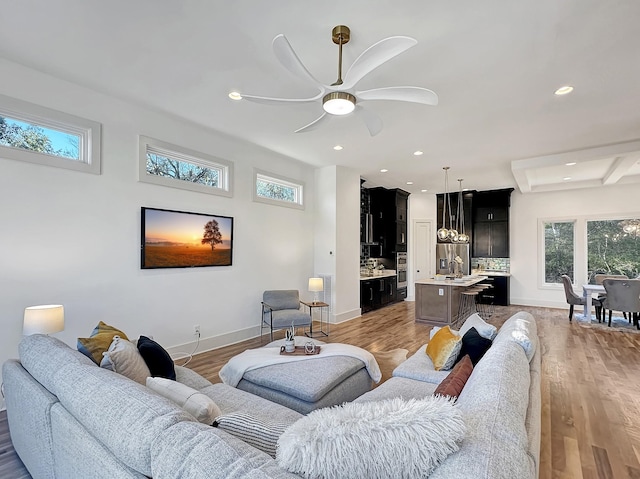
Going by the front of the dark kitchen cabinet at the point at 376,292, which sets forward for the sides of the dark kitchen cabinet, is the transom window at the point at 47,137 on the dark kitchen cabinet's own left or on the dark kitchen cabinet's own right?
on the dark kitchen cabinet's own right

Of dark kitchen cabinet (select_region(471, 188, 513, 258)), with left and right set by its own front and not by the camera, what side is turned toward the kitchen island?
front

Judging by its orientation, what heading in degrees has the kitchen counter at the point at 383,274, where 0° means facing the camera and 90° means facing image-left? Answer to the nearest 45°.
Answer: approximately 315°

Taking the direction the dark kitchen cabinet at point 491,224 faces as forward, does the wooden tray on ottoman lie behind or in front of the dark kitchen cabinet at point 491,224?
in front

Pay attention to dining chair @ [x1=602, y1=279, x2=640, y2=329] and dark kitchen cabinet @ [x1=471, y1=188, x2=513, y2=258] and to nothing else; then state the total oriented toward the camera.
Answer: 1

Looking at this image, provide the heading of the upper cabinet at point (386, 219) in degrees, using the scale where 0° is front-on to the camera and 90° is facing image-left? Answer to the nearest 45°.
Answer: approximately 315°

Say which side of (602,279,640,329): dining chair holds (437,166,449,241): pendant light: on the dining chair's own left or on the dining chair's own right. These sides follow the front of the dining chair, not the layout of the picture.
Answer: on the dining chair's own left

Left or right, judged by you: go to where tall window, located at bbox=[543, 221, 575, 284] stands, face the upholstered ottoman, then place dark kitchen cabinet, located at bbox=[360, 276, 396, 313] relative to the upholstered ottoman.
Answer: right

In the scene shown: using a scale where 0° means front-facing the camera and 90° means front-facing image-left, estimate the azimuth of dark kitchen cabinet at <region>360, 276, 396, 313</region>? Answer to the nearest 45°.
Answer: approximately 315°

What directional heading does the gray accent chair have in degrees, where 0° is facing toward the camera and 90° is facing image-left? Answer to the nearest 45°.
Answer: approximately 315°

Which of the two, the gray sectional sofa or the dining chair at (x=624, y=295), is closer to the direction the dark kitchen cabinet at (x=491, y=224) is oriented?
the gray sectional sofa

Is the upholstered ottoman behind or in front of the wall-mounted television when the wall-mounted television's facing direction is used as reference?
in front

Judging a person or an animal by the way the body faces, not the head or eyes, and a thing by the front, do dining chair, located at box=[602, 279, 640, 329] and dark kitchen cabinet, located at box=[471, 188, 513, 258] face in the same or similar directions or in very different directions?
very different directions
